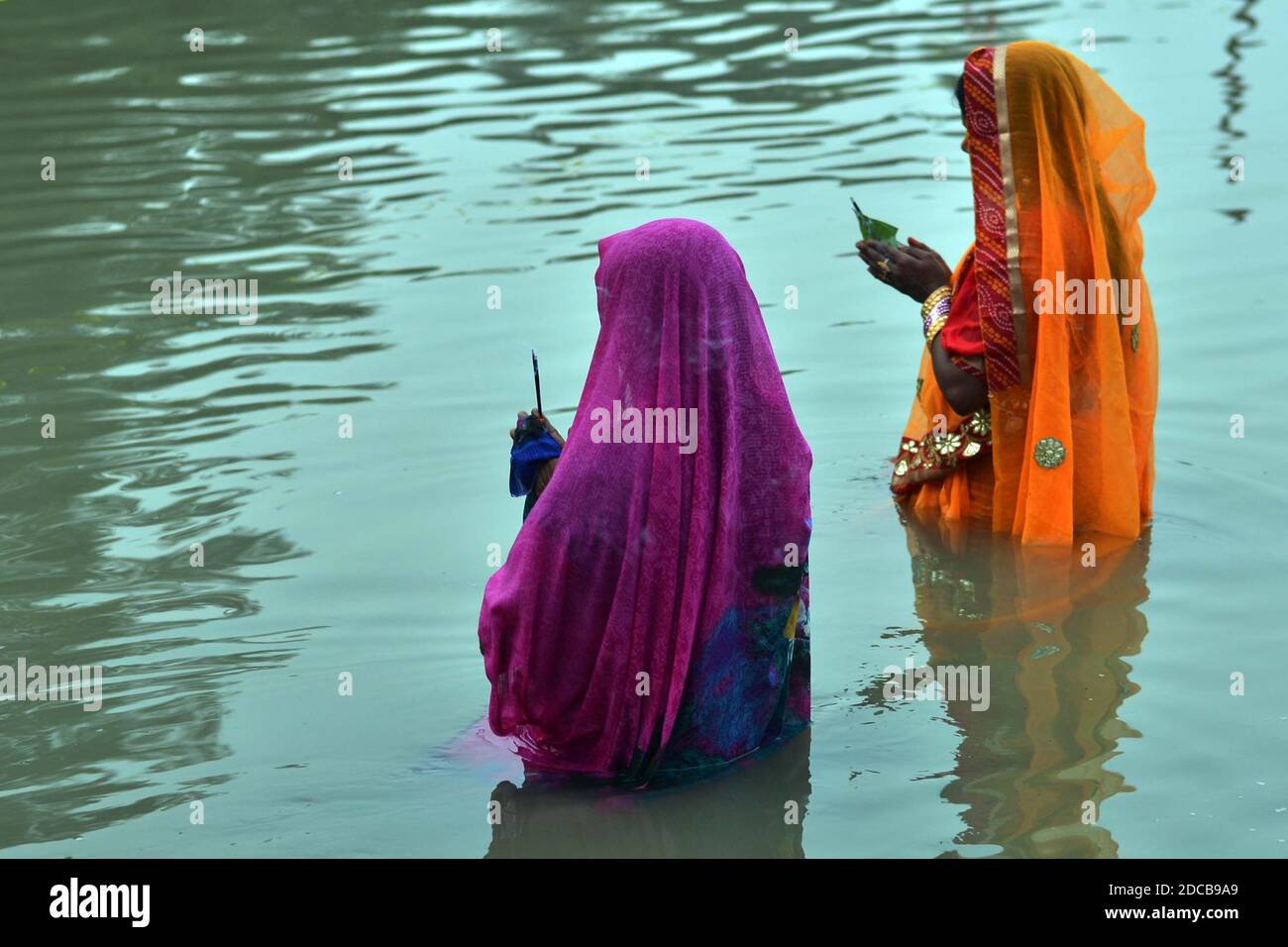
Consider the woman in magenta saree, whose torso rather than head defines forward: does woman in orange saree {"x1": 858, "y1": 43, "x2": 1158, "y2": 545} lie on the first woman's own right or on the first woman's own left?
on the first woman's own right

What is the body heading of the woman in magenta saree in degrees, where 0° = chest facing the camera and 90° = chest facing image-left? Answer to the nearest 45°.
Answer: approximately 135°
